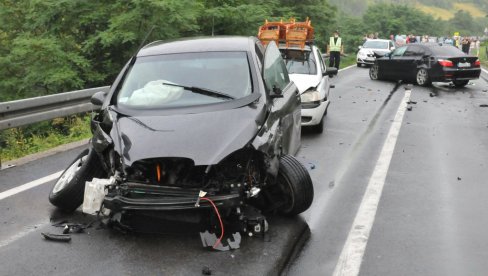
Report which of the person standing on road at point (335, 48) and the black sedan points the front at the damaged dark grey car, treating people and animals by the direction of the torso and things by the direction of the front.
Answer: the person standing on road

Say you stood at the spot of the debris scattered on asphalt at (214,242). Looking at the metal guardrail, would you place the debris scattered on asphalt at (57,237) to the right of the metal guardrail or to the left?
left

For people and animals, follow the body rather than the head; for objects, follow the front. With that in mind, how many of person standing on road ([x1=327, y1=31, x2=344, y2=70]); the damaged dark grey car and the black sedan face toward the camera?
2

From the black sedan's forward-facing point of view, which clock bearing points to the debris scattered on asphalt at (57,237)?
The debris scattered on asphalt is roughly at 8 o'clock from the black sedan.

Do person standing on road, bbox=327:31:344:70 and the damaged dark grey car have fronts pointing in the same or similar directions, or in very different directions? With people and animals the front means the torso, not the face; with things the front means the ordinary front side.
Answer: same or similar directions

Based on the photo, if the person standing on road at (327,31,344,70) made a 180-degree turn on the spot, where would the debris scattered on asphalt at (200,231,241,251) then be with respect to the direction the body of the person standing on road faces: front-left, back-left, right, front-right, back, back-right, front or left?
back

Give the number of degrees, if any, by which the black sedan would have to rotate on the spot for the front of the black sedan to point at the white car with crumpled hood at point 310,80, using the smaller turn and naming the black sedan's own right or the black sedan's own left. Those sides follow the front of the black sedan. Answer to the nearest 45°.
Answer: approximately 135° to the black sedan's own left

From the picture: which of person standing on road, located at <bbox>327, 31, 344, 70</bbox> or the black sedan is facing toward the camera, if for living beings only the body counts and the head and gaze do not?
the person standing on road

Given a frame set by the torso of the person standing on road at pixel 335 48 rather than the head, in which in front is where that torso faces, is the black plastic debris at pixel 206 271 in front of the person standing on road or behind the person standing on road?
in front

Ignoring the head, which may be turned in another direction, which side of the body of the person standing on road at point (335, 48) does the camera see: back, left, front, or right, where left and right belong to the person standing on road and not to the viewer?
front

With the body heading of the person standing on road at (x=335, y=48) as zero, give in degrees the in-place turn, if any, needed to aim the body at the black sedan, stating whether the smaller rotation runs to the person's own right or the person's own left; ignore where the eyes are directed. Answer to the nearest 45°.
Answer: approximately 45° to the person's own left

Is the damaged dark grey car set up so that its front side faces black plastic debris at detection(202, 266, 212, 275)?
yes

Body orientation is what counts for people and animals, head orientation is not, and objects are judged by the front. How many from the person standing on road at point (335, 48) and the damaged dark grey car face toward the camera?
2

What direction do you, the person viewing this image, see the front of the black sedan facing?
facing away from the viewer and to the left of the viewer

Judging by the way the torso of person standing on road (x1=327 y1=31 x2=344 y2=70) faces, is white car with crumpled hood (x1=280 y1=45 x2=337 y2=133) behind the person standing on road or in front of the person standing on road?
in front
